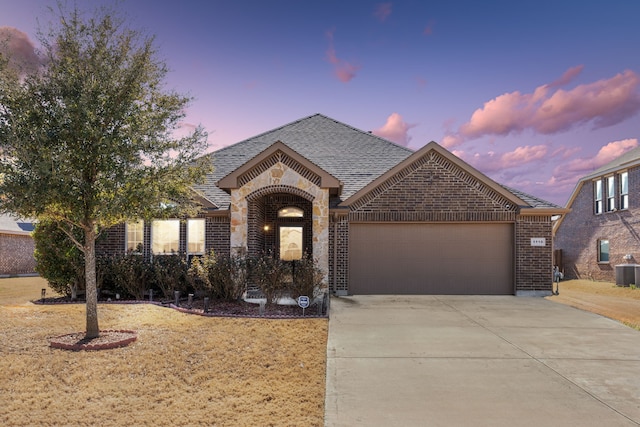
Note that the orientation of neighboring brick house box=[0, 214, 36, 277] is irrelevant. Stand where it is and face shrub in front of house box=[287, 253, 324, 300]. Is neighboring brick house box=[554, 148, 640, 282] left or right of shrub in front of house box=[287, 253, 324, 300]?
left

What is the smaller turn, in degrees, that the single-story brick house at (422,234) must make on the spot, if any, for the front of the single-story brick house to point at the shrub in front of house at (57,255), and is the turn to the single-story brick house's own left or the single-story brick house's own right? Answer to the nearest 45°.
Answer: approximately 90° to the single-story brick house's own right

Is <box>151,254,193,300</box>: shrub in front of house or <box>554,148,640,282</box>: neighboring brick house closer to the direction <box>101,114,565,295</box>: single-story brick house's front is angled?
the shrub in front of house

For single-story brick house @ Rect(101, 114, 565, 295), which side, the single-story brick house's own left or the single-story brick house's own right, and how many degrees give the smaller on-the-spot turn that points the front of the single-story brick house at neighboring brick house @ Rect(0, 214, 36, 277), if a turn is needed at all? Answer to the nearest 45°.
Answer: approximately 135° to the single-story brick house's own right

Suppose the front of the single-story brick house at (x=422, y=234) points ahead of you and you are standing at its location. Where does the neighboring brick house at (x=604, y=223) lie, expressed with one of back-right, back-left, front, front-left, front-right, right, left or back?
back-left

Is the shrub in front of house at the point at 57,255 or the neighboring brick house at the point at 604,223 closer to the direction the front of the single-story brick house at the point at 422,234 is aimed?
the shrub in front of house

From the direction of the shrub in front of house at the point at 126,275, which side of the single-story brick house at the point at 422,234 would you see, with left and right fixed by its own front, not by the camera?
right

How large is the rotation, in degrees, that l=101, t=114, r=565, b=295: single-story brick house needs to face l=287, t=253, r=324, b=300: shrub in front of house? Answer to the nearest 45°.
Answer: approximately 45° to its right

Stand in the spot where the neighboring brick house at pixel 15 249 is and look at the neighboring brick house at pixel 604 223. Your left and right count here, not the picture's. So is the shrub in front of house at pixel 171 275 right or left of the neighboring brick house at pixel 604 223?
right

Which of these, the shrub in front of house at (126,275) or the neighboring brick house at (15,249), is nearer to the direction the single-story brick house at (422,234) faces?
the shrub in front of house

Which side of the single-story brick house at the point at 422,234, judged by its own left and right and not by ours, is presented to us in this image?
front

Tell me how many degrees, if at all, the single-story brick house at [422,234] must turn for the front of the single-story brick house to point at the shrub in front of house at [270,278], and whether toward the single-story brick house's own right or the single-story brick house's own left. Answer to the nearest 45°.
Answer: approximately 45° to the single-story brick house's own right
